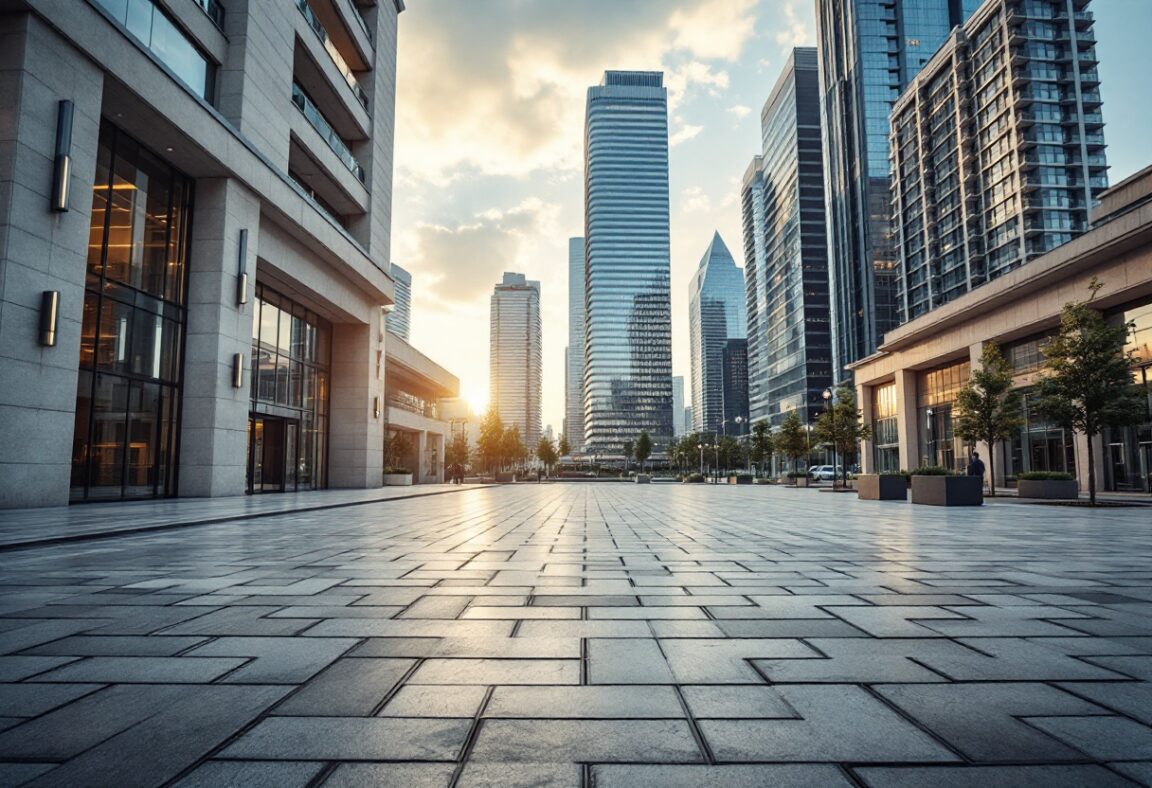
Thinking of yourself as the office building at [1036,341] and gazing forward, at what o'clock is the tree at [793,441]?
The tree is roughly at 2 o'clock from the office building.

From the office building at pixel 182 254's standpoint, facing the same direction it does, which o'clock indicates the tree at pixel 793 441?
The tree is roughly at 10 o'clock from the office building.

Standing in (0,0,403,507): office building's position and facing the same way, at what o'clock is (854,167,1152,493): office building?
(854,167,1152,493): office building is roughly at 11 o'clock from (0,0,403,507): office building.

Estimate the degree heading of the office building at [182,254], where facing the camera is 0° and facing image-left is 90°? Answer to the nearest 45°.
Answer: approximately 315°

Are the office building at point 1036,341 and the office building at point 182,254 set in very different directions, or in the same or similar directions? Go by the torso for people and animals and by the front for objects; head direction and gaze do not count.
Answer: very different directions

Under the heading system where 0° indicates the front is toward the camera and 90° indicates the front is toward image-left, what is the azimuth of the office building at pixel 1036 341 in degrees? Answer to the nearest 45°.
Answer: approximately 45°

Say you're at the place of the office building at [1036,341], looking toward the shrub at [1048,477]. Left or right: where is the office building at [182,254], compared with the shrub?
right

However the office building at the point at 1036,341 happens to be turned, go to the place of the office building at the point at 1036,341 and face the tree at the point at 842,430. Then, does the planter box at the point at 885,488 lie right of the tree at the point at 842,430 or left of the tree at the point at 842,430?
left
